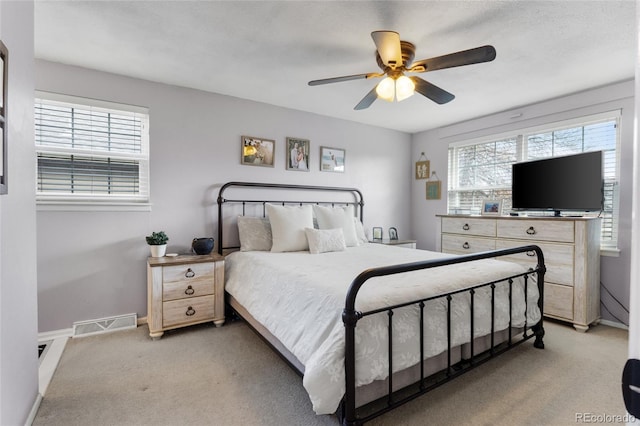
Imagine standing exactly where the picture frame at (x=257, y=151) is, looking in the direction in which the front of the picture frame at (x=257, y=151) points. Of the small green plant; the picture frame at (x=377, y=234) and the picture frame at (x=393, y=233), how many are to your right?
1

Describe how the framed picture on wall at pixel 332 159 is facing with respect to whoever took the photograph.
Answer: facing the viewer and to the right of the viewer

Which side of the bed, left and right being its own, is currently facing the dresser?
left

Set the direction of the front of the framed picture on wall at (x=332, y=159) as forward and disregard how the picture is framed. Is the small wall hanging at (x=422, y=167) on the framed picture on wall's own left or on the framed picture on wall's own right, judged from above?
on the framed picture on wall's own left

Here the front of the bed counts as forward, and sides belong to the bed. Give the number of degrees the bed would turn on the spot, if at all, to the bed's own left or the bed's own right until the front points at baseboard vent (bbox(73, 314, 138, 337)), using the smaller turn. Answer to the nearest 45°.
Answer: approximately 135° to the bed's own right

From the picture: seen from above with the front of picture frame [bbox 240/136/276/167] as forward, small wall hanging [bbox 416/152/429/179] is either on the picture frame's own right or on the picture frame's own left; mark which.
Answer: on the picture frame's own left

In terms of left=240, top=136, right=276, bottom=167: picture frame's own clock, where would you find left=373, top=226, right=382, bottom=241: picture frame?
left=373, top=226, right=382, bottom=241: picture frame is roughly at 10 o'clock from left=240, top=136, right=276, bottom=167: picture frame.

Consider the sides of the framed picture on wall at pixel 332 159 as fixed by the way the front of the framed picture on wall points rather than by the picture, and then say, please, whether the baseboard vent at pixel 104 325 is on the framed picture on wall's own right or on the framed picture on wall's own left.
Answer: on the framed picture on wall's own right

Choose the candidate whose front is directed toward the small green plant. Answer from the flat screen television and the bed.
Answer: the flat screen television

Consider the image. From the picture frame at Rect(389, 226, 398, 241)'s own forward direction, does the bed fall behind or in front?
in front

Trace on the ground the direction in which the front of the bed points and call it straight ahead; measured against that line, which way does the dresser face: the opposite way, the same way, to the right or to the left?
to the right

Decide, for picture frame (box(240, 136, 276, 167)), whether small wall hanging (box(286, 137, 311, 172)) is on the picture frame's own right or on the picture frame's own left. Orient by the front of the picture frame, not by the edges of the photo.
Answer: on the picture frame's own left
